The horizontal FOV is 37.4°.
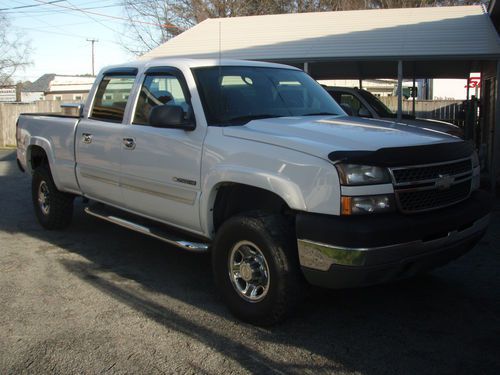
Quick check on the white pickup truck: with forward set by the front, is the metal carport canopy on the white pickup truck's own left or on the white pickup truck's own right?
on the white pickup truck's own left

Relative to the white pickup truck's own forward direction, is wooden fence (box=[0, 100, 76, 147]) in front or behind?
behind

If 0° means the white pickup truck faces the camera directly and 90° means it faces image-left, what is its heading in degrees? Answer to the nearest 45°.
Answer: approximately 315°
